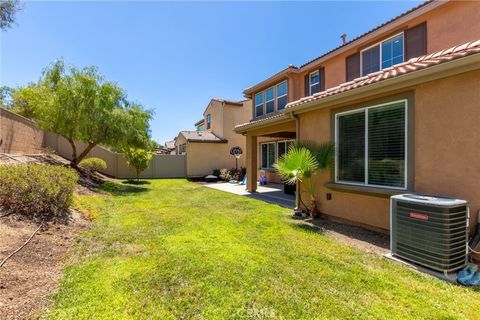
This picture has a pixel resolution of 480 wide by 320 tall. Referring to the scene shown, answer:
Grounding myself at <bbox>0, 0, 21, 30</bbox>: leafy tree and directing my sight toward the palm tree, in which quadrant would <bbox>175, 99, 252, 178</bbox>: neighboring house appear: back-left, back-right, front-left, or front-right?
front-left

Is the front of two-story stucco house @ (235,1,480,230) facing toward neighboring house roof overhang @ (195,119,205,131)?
no
